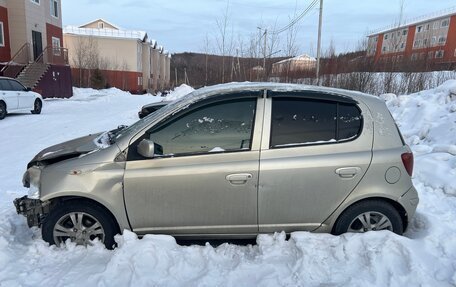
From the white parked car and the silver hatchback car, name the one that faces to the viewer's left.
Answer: the silver hatchback car

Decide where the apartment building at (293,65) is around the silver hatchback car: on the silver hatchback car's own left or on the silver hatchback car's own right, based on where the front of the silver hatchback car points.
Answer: on the silver hatchback car's own right

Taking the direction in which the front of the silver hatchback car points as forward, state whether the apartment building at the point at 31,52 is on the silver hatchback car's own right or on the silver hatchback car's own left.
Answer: on the silver hatchback car's own right

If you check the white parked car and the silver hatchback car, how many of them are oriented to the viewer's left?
1

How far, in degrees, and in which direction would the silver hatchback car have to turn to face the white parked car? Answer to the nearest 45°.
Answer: approximately 45° to its right

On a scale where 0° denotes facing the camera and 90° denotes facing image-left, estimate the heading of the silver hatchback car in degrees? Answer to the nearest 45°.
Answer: approximately 90°
